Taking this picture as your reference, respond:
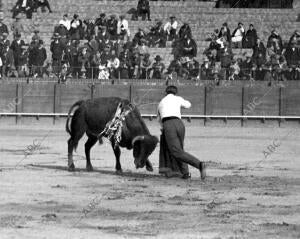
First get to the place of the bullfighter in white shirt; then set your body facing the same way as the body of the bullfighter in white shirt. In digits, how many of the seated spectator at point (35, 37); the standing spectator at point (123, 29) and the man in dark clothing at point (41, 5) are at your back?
0

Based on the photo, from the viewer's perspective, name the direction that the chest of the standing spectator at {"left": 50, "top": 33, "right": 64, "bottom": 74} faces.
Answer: toward the camera

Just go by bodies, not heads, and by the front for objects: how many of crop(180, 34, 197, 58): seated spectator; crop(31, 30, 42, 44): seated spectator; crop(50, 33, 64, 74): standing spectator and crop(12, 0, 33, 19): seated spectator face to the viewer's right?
0

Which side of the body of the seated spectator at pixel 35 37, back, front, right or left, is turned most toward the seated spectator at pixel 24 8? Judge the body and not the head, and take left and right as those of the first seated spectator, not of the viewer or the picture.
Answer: back

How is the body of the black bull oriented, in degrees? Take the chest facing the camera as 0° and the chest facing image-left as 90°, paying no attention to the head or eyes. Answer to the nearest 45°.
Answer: approximately 270°

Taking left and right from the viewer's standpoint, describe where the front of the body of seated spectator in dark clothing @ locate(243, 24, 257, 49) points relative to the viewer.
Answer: facing the viewer

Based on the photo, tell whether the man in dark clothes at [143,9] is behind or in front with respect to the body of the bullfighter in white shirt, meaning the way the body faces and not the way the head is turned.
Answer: in front

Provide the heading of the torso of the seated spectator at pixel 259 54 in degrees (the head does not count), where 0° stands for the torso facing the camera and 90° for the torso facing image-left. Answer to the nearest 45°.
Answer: approximately 0°

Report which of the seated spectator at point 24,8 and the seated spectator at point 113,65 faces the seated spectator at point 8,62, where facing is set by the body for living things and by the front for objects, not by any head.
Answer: the seated spectator at point 24,8

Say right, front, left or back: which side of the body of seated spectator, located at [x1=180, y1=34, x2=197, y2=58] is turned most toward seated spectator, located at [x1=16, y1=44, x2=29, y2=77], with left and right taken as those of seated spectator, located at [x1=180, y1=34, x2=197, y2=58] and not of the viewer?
right

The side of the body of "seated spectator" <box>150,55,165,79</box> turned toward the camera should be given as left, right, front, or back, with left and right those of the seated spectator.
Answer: front

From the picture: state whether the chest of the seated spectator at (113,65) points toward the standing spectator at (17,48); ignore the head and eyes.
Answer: no

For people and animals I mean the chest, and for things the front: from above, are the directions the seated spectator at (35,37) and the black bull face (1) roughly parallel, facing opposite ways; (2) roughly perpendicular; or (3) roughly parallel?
roughly perpendicular

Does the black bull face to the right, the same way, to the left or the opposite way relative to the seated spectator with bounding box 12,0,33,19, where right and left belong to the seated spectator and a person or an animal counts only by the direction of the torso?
to the left
